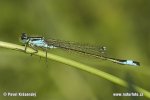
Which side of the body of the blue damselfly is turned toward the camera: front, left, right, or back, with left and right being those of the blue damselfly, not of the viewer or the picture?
left
